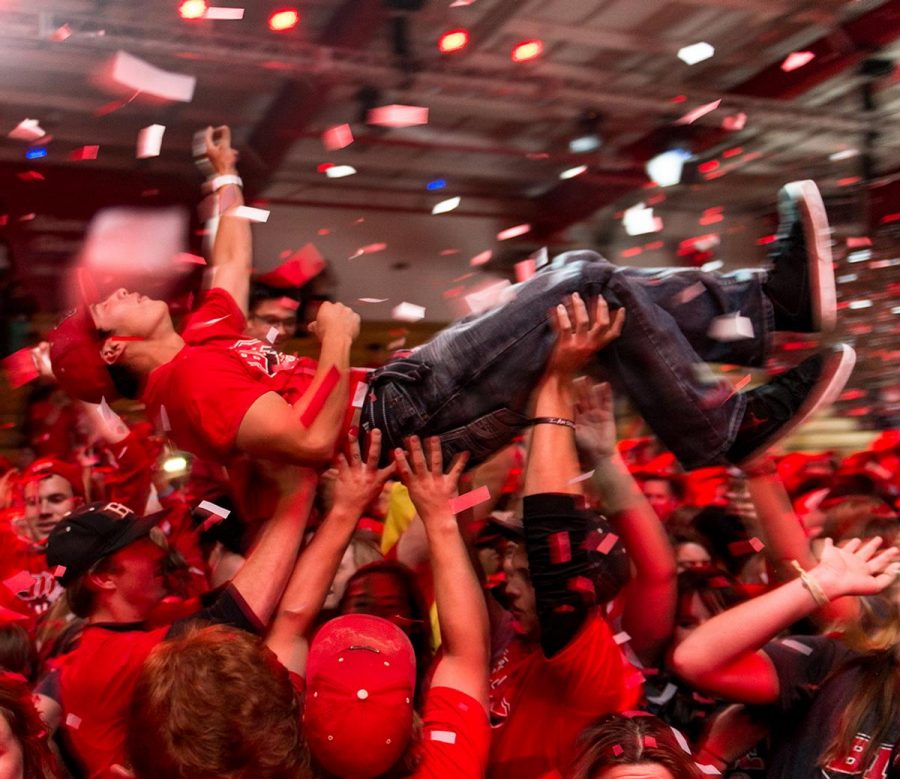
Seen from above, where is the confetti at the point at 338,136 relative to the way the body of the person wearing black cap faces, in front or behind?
in front

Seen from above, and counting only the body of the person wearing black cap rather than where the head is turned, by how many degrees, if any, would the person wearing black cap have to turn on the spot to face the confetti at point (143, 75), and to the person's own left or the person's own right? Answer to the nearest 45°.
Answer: approximately 45° to the person's own left

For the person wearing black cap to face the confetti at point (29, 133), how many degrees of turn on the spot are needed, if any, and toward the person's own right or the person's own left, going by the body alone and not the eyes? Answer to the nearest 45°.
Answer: approximately 45° to the person's own left

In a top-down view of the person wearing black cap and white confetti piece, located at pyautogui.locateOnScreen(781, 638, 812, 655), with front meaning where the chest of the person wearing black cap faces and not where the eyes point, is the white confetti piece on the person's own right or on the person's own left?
on the person's own right

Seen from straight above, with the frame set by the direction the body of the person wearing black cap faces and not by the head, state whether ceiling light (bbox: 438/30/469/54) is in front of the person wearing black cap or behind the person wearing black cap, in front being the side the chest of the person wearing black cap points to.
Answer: in front

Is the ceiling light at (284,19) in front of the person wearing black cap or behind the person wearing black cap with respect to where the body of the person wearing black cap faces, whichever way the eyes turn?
in front

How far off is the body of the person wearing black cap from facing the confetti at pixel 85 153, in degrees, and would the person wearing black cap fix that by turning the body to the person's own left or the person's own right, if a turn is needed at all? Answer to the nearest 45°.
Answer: approximately 45° to the person's own left

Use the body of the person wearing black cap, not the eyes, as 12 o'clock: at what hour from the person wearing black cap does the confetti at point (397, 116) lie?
The confetti is roughly at 11 o'clock from the person wearing black cap.

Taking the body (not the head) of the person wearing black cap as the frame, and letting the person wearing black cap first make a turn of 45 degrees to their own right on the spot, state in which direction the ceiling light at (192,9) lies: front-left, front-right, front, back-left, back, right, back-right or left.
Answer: left

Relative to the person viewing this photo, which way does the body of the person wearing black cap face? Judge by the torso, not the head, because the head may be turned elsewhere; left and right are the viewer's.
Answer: facing away from the viewer and to the right of the viewer
